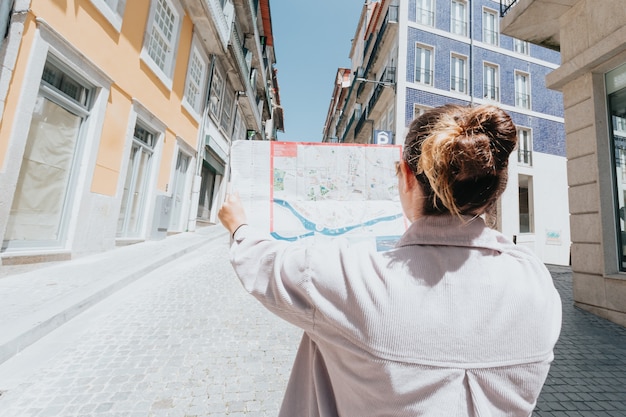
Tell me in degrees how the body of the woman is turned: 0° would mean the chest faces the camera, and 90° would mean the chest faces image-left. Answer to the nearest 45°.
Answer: approximately 135°

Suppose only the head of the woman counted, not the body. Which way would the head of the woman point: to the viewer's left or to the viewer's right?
to the viewer's left
